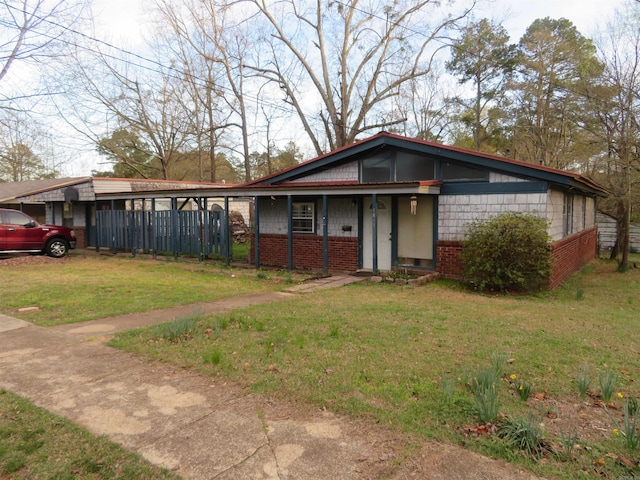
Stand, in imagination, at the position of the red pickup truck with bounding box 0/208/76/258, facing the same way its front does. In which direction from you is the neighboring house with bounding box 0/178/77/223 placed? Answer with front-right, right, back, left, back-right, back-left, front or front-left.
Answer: left

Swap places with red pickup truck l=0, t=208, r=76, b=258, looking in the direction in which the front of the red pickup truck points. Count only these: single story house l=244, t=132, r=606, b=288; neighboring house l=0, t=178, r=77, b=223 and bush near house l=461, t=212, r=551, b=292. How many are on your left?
1

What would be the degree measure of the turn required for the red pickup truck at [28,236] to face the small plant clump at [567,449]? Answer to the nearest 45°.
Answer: approximately 90° to its right

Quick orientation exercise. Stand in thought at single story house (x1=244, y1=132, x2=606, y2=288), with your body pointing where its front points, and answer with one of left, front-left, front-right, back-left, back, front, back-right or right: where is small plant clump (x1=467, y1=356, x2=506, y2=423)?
front-left

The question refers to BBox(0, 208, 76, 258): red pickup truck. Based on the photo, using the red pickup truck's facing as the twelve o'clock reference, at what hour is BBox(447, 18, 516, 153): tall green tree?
The tall green tree is roughly at 12 o'clock from the red pickup truck.

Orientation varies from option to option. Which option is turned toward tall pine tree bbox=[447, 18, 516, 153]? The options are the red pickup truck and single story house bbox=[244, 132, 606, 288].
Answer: the red pickup truck

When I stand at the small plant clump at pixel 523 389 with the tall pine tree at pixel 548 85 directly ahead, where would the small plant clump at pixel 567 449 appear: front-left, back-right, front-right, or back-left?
back-right

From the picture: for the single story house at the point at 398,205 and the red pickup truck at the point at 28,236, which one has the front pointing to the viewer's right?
the red pickup truck

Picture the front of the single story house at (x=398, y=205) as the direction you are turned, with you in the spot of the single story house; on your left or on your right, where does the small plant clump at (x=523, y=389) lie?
on your left

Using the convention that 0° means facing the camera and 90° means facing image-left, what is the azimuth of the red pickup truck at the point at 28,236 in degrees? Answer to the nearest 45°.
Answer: approximately 270°

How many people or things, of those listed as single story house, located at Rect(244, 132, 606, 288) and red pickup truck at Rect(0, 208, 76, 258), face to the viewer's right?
1

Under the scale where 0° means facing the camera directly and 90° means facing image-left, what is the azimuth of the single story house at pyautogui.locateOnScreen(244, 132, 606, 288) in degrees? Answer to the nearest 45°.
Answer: approximately 45°

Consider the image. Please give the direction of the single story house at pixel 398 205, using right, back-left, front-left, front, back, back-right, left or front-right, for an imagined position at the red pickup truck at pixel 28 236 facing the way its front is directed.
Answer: front-right
